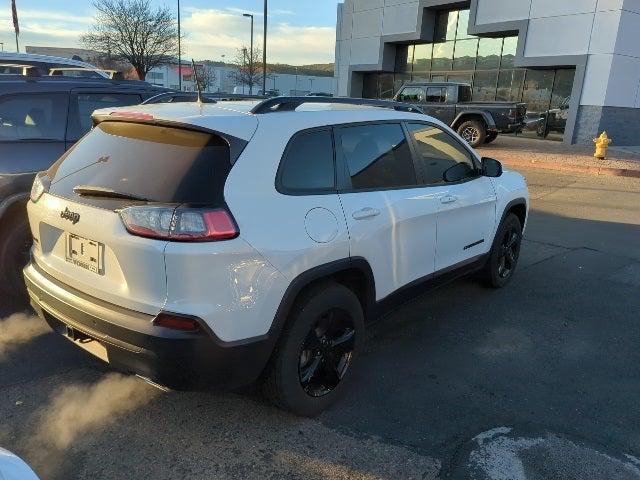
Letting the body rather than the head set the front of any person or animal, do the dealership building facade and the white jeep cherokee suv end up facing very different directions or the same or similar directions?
very different directions

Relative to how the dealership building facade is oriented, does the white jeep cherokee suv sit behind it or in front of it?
in front

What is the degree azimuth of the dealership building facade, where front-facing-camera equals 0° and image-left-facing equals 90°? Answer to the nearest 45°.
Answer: approximately 45°

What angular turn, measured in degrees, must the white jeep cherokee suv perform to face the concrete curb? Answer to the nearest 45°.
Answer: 0° — it already faces it

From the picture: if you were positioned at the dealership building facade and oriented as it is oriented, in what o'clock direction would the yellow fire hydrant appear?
The yellow fire hydrant is roughly at 10 o'clock from the dealership building facade.

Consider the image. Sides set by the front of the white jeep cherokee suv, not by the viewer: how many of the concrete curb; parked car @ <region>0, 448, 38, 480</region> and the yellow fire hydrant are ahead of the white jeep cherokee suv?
2

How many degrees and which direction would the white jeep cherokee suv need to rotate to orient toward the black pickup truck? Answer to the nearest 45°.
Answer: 0° — it already faces it

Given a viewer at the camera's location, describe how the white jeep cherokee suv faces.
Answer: facing away from the viewer and to the right of the viewer

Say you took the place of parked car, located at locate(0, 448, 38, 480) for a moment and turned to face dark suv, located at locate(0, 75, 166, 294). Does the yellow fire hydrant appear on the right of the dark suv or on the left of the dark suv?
right

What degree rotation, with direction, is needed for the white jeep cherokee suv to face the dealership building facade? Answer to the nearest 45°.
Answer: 0° — it already faces it

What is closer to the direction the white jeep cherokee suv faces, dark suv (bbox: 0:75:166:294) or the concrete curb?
the concrete curb

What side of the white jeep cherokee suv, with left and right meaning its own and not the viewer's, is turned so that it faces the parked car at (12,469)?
back
